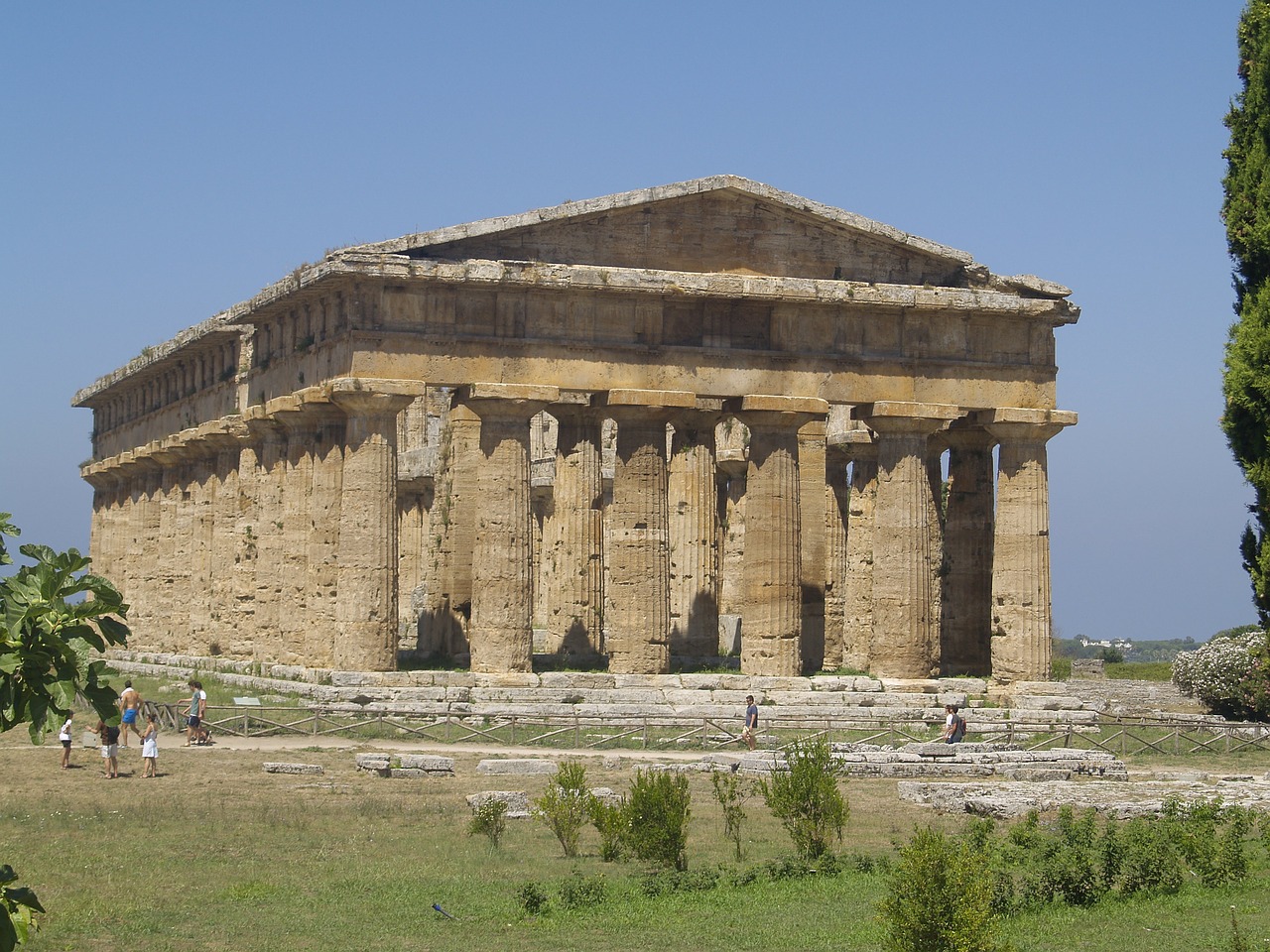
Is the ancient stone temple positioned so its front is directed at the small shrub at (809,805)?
yes

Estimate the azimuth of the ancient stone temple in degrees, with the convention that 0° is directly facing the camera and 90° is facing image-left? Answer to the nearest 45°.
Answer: approximately 0°

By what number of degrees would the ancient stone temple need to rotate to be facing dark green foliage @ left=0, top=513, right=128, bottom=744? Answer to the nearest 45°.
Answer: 0° — it already faces it

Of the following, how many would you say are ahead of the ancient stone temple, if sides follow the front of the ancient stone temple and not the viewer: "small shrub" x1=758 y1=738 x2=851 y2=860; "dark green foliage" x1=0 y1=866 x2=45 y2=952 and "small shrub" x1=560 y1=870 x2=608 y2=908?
3

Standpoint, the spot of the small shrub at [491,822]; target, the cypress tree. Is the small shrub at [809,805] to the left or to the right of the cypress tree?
right

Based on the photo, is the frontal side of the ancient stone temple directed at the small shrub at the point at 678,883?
yes

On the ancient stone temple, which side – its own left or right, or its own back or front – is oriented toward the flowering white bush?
left

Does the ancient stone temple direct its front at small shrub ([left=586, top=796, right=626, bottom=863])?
yes
